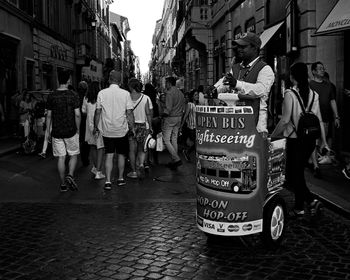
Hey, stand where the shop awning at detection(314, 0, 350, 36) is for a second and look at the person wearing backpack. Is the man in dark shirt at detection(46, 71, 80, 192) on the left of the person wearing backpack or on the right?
right

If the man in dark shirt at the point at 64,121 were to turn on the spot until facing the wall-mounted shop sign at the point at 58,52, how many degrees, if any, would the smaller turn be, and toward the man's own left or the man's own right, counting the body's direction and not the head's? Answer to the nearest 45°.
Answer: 0° — they already face it

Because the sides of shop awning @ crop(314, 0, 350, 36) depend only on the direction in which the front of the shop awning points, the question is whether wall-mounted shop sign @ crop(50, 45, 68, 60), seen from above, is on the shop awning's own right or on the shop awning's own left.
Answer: on the shop awning's own right

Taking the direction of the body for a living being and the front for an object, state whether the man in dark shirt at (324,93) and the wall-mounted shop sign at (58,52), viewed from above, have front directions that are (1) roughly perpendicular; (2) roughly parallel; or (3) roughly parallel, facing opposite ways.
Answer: roughly perpendicular

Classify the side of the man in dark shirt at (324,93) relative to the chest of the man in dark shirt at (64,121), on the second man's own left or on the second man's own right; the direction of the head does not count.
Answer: on the second man's own right

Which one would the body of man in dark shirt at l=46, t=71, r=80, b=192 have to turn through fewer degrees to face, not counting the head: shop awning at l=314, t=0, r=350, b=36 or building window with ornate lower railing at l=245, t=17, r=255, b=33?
the building window with ornate lower railing

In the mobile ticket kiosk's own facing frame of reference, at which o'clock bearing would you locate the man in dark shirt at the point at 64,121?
The man in dark shirt is roughly at 3 o'clock from the mobile ticket kiosk.

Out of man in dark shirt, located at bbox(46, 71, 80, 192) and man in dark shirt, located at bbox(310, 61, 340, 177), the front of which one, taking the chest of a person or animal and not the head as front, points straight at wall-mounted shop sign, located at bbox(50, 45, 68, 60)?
man in dark shirt, located at bbox(46, 71, 80, 192)

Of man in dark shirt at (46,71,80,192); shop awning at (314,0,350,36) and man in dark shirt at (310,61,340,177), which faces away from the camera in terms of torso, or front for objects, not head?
man in dark shirt at (46,71,80,192)

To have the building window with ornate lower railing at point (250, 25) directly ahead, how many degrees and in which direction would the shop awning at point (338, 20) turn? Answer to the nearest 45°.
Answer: approximately 135° to its right

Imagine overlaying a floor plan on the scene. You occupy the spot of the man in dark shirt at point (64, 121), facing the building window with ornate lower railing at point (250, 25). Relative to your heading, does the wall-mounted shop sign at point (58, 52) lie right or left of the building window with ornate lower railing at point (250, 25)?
left
